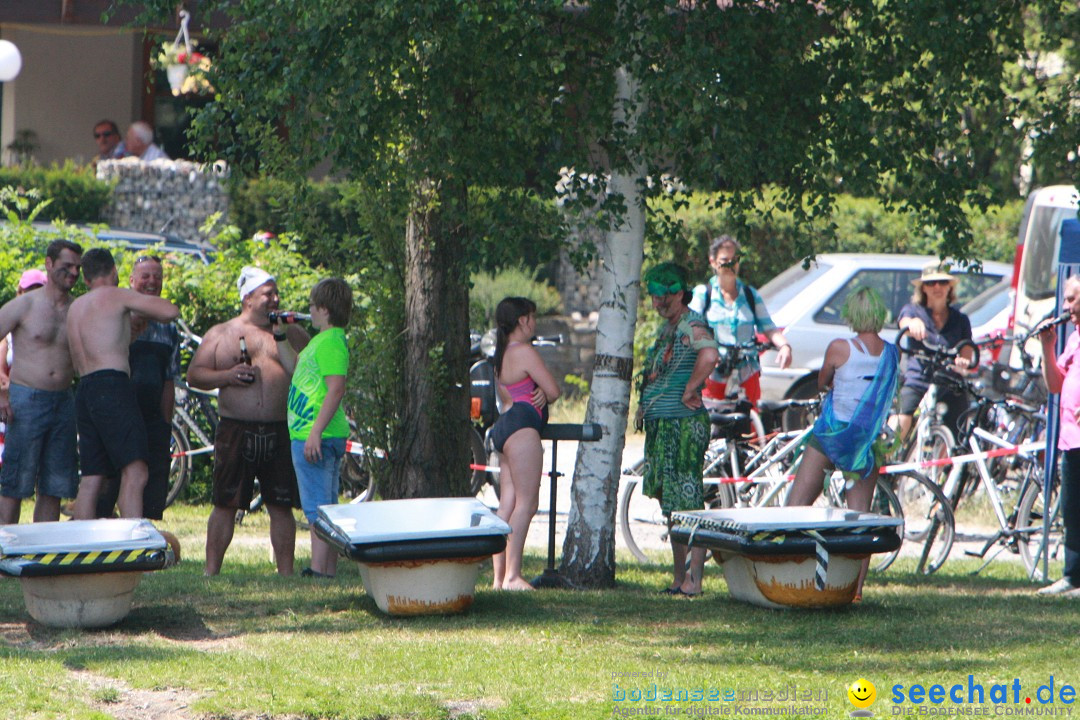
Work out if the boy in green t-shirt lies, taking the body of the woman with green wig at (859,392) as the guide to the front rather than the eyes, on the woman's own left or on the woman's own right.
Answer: on the woman's own left

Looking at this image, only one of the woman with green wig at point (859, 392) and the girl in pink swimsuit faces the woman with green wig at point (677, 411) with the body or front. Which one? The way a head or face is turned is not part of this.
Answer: the girl in pink swimsuit

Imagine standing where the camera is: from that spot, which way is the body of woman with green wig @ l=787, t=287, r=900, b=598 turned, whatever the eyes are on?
away from the camera

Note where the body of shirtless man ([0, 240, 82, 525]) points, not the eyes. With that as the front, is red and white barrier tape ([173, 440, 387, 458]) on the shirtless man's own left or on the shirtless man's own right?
on the shirtless man's own left

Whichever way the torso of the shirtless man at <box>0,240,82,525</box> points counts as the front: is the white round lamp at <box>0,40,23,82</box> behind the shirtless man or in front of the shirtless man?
behind

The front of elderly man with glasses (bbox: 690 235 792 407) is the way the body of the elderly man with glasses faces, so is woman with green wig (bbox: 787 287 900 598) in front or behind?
in front

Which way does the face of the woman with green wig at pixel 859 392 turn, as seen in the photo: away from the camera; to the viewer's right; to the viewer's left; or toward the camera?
away from the camera

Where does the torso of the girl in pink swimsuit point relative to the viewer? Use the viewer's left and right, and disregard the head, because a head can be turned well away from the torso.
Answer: facing to the right of the viewer

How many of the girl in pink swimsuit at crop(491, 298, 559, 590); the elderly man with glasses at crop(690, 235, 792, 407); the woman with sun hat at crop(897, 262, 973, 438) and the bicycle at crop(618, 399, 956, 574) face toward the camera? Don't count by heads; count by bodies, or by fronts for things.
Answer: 2

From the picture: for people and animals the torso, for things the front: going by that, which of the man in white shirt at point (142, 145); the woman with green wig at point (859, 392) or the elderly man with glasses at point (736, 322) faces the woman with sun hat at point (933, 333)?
the woman with green wig
